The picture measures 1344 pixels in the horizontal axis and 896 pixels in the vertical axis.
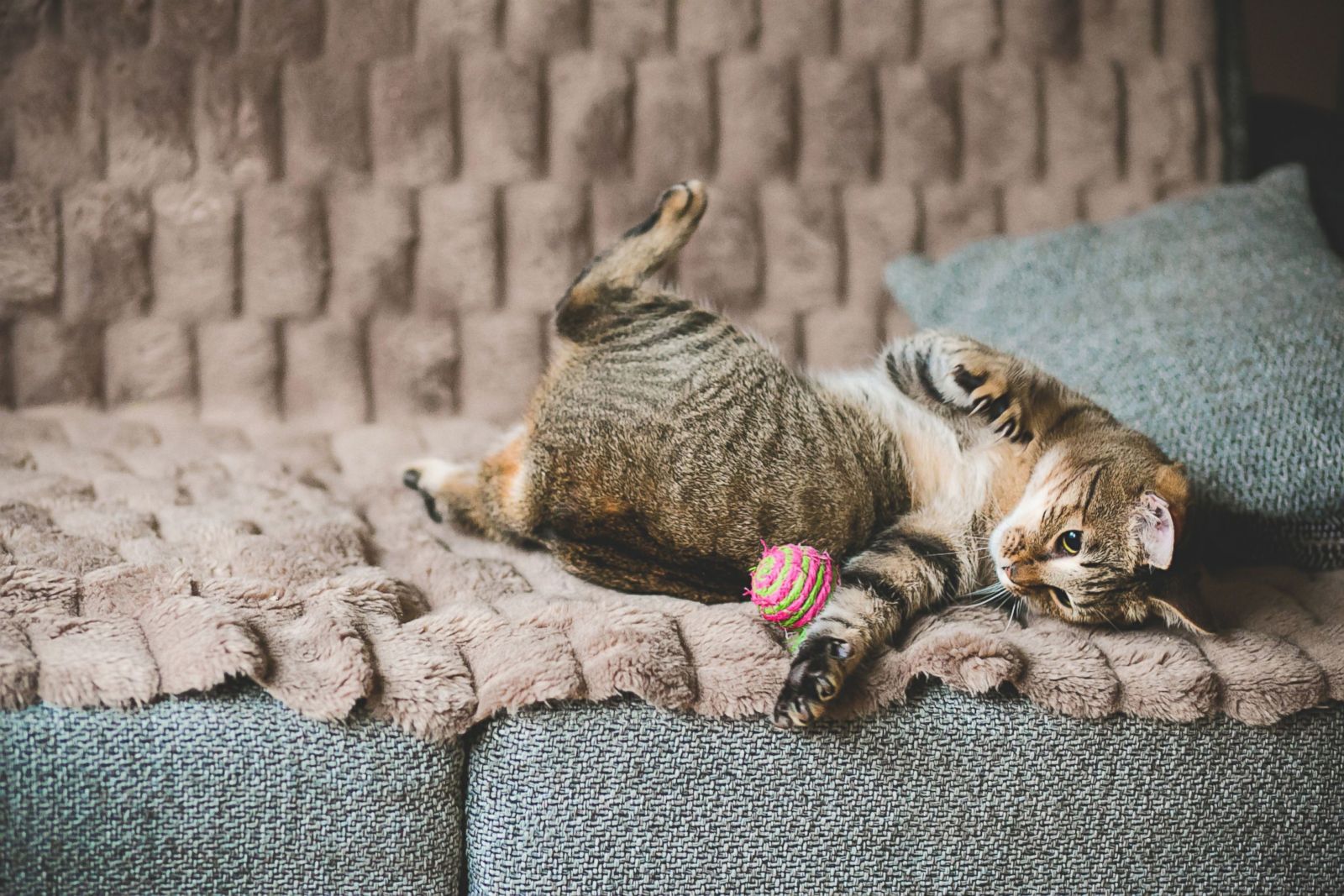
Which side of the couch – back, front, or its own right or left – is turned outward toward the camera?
front
